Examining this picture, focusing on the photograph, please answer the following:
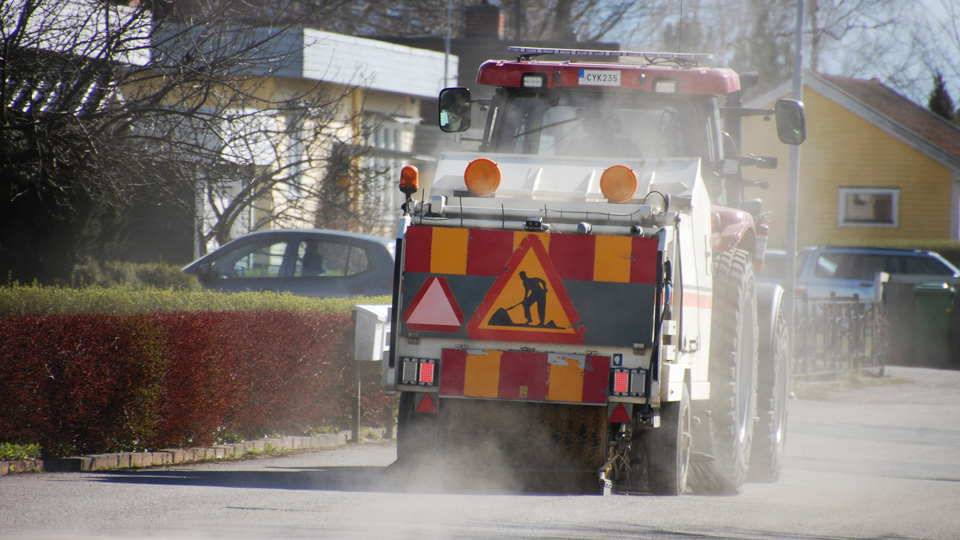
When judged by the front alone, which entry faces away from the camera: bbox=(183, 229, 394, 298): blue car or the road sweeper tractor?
the road sweeper tractor

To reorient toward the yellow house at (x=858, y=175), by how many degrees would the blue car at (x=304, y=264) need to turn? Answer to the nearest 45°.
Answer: approximately 135° to its right

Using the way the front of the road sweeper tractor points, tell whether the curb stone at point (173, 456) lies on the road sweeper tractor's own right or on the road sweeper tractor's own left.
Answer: on the road sweeper tractor's own left

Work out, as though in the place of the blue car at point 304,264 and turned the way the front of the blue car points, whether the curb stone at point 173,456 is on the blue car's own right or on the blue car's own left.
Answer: on the blue car's own left

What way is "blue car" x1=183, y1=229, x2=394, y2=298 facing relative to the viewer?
to the viewer's left

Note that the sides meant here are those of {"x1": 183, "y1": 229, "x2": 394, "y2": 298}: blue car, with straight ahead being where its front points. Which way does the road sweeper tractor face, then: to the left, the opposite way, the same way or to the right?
to the right

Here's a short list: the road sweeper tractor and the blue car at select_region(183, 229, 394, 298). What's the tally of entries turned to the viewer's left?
1

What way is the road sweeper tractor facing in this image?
away from the camera
